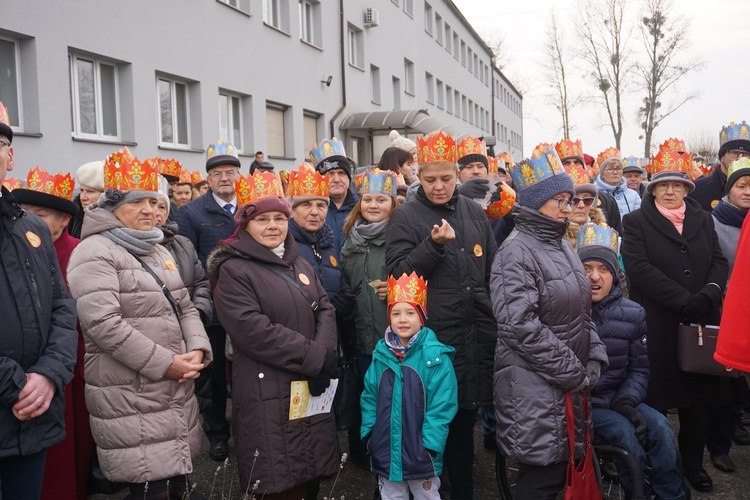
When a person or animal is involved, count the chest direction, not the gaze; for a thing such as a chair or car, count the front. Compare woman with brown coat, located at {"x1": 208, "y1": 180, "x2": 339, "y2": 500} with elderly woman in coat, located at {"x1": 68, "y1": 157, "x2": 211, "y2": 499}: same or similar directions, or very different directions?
same or similar directions

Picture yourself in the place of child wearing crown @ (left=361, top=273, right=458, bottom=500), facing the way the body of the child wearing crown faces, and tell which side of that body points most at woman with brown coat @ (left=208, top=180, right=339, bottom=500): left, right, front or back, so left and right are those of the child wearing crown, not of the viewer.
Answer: right

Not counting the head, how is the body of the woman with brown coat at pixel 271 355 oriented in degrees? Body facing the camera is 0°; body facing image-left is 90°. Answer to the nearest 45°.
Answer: approximately 315°

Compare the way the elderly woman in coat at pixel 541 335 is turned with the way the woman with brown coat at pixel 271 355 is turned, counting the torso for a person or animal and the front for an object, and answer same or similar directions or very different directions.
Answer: same or similar directions

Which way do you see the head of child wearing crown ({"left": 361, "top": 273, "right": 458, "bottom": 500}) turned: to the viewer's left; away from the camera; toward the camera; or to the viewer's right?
toward the camera

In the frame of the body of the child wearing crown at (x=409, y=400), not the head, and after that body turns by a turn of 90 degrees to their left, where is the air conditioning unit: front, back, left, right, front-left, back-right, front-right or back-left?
left

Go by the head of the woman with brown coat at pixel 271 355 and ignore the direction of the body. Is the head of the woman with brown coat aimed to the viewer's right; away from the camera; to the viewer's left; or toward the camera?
toward the camera

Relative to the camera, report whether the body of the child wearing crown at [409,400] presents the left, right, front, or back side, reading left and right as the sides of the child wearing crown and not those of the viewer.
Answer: front

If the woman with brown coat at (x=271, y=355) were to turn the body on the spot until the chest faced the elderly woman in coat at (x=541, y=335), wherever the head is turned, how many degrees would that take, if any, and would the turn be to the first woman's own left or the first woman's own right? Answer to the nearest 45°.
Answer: approximately 45° to the first woman's own left

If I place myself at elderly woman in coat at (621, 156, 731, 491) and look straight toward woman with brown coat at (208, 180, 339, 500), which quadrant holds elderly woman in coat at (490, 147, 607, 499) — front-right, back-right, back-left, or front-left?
front-left

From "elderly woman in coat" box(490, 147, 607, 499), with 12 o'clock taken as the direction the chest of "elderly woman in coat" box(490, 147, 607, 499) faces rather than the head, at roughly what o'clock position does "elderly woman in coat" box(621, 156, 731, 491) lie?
"elderly woman in coat" box(621, 156, 731, 491) is roughly at 10 o'clock from "elderly woman in coat" box(490, 147, 607, 499).

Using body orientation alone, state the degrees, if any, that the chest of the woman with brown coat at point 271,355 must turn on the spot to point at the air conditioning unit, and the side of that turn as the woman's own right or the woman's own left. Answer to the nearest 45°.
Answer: approximately 135° to the woman's own left

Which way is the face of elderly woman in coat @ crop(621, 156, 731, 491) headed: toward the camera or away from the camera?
toward the camera

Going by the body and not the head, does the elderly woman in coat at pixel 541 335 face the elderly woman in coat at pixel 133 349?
no

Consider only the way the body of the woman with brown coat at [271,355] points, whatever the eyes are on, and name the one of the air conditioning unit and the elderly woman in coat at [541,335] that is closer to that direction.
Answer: the elderly woman in coat
